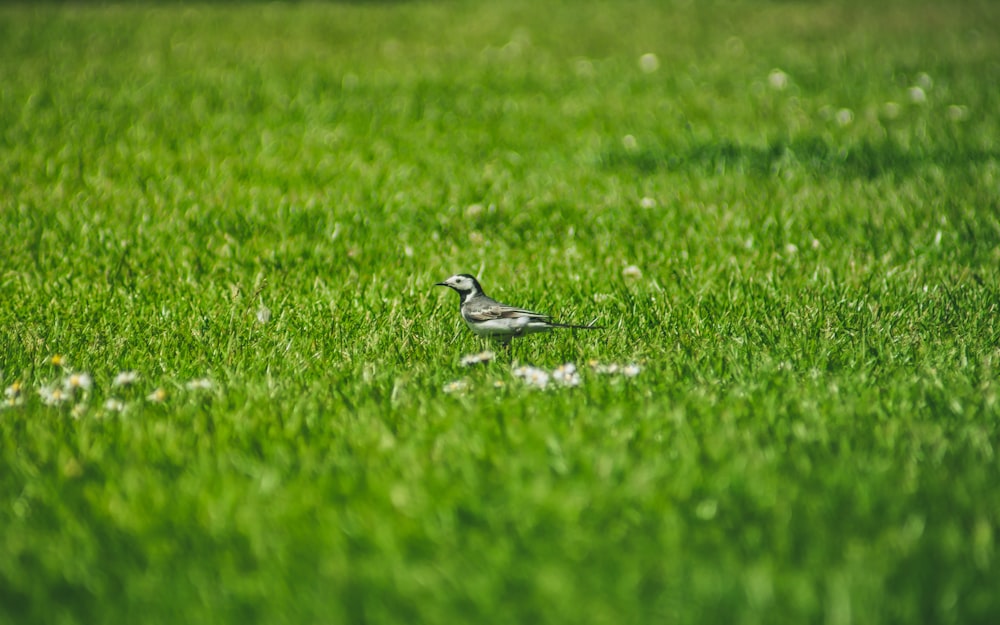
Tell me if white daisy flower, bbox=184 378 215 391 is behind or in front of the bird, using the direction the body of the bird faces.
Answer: in front

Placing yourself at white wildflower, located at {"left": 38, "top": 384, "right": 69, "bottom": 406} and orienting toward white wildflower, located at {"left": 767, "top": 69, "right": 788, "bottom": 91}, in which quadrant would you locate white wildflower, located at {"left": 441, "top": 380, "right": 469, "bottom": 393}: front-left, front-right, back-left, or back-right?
front-right

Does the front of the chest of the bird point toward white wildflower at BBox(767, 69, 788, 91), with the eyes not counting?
no

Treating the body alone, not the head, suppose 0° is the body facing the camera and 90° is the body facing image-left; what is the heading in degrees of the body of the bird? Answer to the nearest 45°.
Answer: approximately 90°

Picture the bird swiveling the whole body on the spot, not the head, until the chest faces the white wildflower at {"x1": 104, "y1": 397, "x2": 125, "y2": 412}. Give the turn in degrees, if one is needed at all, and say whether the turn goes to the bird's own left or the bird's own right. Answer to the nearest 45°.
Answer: approximately 45° to the bird's own left

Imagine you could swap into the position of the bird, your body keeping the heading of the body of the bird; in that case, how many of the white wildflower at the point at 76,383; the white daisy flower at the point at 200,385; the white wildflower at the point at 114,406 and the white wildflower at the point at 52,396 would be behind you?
0

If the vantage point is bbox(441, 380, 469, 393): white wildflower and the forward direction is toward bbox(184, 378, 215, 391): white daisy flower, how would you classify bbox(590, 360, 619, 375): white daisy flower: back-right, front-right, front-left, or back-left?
back-right

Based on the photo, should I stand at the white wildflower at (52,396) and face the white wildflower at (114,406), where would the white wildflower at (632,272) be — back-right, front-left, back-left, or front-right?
front-left

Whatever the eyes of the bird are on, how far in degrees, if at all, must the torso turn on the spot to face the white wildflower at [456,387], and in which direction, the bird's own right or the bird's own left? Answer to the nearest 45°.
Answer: approximately 90° to the bird's own left

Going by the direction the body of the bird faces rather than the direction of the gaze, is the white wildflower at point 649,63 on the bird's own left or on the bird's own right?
on the bird's own right

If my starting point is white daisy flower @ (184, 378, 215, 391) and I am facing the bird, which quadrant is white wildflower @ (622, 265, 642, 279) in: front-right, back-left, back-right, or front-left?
front-left

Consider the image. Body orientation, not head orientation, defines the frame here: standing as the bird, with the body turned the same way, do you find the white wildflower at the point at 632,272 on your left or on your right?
on your right

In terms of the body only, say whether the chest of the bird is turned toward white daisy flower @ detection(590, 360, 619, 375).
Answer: no
